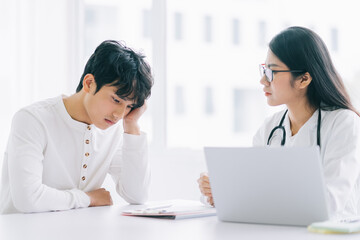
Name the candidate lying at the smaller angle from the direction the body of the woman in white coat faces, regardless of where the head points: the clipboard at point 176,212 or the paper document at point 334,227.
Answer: the clipboard

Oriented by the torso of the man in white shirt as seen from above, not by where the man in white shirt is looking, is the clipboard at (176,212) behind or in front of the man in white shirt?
in front

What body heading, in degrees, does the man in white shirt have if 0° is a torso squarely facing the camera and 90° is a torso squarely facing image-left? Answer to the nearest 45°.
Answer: approximately 315°

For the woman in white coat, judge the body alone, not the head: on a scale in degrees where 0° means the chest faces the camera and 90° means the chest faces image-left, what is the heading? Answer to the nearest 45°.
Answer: approximately 45°

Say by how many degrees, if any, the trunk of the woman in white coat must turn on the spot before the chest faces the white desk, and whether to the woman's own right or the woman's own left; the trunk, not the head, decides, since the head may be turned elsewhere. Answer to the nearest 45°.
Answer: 0° — they already face it

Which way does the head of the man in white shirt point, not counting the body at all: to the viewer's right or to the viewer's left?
to the viewer's right

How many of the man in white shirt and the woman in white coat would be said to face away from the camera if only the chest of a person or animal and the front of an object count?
0

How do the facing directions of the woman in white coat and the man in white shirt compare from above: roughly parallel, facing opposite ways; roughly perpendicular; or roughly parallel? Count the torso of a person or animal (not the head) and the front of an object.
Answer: roughly perpendicular

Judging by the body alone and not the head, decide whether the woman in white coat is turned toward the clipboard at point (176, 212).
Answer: yes

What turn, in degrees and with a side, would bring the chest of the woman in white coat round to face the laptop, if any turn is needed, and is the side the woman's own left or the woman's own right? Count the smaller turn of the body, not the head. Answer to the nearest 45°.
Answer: approximately 45° to the woman's own left

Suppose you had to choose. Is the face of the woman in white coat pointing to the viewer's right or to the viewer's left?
to the viewer's left

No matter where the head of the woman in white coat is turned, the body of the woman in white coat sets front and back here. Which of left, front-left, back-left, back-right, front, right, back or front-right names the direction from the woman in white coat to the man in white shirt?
front-right

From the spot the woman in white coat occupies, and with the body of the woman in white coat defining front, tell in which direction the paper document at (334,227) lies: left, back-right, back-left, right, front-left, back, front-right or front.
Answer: front-left
